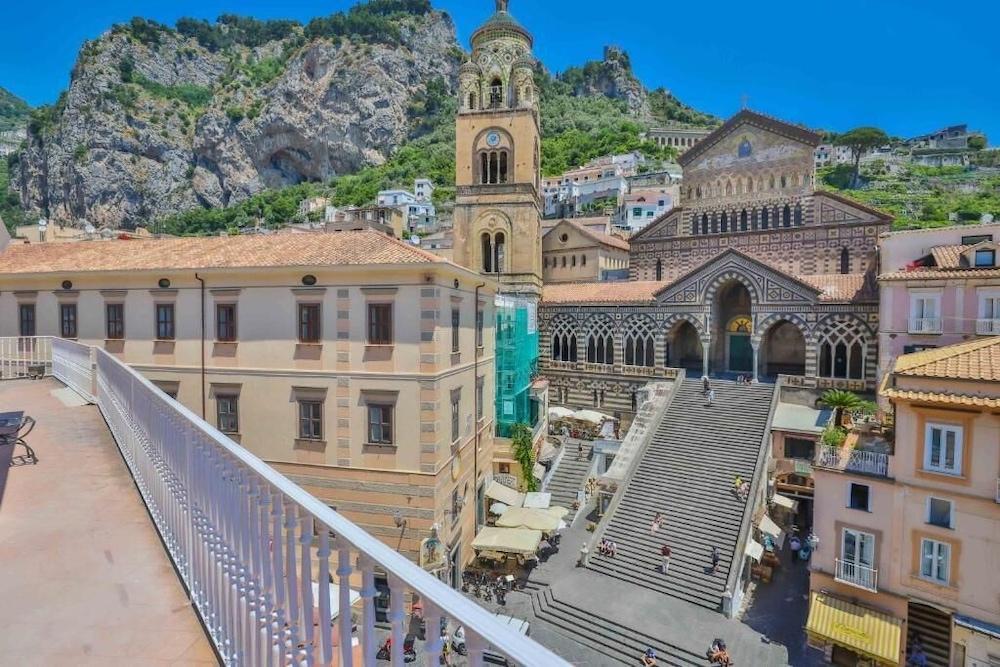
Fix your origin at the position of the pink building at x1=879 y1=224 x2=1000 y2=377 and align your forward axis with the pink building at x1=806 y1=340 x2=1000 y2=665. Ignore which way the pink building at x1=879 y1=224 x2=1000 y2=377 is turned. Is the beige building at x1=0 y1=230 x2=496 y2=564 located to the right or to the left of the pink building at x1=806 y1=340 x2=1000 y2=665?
right

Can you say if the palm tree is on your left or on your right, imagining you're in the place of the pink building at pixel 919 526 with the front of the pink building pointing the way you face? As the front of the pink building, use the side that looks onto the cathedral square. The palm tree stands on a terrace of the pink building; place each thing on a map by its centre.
on your right

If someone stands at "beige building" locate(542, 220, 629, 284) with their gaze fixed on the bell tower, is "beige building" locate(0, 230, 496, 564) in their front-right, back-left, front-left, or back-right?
front-left

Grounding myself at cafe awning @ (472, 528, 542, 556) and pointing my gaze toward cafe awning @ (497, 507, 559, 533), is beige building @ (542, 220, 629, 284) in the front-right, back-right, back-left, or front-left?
front-left

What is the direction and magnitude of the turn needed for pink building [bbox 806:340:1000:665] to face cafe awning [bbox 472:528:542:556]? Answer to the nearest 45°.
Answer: approximately 45° to its right

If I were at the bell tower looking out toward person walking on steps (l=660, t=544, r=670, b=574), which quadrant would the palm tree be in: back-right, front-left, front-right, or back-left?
front-left

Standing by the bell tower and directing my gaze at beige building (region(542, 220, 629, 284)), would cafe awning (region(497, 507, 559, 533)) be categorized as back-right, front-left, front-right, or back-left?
back-right

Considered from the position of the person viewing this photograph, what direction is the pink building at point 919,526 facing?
facing the viewer and to the left of the viewer

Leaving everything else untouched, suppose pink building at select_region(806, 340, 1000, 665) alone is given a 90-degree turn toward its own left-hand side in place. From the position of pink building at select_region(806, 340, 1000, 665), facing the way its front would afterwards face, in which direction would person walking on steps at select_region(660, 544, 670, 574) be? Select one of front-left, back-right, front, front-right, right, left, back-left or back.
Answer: back-right
